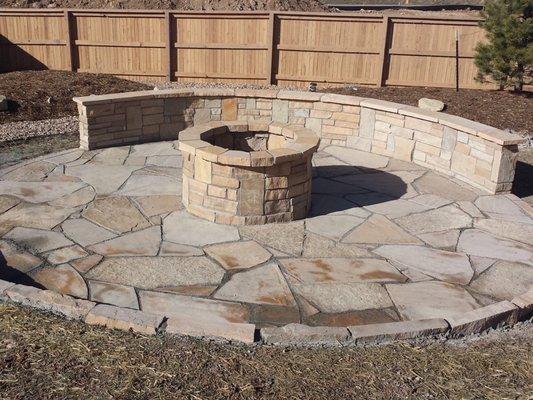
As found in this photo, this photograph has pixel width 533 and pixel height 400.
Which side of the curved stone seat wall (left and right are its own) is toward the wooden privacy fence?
back

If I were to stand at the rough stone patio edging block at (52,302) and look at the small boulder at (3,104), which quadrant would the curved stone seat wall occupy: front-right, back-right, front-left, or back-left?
front-right

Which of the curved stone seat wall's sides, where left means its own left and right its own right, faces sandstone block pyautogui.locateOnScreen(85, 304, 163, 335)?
front

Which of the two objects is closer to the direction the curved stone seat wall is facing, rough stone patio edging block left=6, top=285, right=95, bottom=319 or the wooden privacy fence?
the rough stone patio edging block

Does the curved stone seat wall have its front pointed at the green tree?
no

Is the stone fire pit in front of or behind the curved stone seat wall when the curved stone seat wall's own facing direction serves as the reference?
in front

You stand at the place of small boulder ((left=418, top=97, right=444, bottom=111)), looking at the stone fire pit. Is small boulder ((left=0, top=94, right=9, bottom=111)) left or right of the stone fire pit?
right

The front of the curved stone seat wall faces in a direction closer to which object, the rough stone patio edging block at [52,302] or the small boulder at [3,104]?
the rough stone patio edging block

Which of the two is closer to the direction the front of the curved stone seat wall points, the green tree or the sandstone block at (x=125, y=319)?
the sandstone block

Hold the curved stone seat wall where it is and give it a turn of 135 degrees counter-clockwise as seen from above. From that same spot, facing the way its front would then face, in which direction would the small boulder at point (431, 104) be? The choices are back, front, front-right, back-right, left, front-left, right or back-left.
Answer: front

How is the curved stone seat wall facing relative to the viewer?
toward the camera

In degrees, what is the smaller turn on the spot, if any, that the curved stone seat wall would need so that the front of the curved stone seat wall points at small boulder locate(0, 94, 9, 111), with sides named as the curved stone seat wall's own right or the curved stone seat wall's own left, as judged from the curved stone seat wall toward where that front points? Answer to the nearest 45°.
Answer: approximately 90° to the curved stone seat wall's own right

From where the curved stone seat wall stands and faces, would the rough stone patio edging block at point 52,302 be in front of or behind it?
in front

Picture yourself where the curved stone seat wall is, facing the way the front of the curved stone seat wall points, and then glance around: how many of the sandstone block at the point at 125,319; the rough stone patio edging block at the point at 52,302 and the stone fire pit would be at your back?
0
